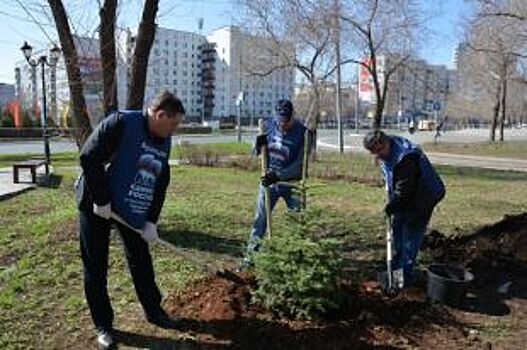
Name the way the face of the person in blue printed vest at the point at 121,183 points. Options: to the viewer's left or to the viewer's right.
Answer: to the viewer's right

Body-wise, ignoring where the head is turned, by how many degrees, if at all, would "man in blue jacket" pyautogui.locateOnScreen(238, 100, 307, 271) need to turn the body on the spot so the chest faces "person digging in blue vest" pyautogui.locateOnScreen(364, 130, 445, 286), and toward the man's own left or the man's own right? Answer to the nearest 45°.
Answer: approximately 45° to the man's own left

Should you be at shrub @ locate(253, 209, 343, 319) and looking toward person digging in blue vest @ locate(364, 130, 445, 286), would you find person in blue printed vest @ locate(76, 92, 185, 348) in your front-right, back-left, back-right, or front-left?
back-left

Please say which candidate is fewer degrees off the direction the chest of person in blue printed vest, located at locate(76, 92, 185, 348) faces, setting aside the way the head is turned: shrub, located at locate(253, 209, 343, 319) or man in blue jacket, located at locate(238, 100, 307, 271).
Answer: the shrub

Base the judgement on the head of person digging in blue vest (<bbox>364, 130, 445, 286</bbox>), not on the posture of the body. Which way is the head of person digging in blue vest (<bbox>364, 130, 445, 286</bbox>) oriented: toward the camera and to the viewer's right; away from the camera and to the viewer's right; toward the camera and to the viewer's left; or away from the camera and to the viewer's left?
toward the camera and to the viewer's left

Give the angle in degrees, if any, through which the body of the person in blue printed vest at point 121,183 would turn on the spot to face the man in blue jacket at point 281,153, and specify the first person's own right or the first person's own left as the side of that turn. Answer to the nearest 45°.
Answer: approximately 90° to the first person's own left

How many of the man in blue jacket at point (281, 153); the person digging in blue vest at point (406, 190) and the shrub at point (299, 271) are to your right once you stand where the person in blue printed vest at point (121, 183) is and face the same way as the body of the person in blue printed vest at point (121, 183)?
0

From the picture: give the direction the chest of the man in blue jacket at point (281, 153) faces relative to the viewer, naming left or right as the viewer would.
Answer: facing the viewer

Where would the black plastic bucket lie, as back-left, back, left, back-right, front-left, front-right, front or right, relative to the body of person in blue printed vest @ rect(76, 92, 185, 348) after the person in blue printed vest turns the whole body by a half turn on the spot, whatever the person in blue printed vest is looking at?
back-right

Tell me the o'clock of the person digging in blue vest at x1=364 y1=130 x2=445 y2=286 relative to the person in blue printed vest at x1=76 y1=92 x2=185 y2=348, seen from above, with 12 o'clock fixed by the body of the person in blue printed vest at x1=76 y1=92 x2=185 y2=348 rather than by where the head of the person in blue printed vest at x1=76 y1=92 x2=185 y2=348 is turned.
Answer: the person digging in blue vest at x1=364 y1=130 x2=445 y2=286 is roughly at 10 o'clock from the person in blue printed vest at x1=76 y1=92 x2=185 y2=348.

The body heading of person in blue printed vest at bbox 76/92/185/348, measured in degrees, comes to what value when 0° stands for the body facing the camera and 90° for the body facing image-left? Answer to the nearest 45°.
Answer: approximately 315°

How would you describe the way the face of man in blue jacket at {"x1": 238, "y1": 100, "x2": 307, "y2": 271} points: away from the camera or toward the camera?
toward the camera

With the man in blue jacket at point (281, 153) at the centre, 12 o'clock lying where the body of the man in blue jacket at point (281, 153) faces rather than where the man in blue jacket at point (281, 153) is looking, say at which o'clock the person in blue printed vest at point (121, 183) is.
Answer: the person in blue printed vest at point (121, 183) is roughly at 1 o'clock from the man in blue jacket at point (281, 153).

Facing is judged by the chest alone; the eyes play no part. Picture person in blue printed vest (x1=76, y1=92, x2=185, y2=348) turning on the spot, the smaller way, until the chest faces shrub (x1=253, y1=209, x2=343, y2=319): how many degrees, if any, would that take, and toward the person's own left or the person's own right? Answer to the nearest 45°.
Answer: approximately 45° to the person's own left

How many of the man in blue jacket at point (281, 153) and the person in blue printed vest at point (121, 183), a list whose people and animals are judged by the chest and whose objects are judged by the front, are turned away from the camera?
0

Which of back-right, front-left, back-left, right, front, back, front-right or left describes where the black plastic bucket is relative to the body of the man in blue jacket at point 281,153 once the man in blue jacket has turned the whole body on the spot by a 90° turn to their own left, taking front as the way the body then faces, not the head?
front-right

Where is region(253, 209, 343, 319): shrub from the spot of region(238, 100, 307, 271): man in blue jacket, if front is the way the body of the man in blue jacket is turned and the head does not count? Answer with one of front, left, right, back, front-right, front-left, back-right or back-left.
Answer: front

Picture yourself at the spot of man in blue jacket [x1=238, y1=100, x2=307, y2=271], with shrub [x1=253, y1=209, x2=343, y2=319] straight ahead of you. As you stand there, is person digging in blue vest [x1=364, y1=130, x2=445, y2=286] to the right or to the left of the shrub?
left
